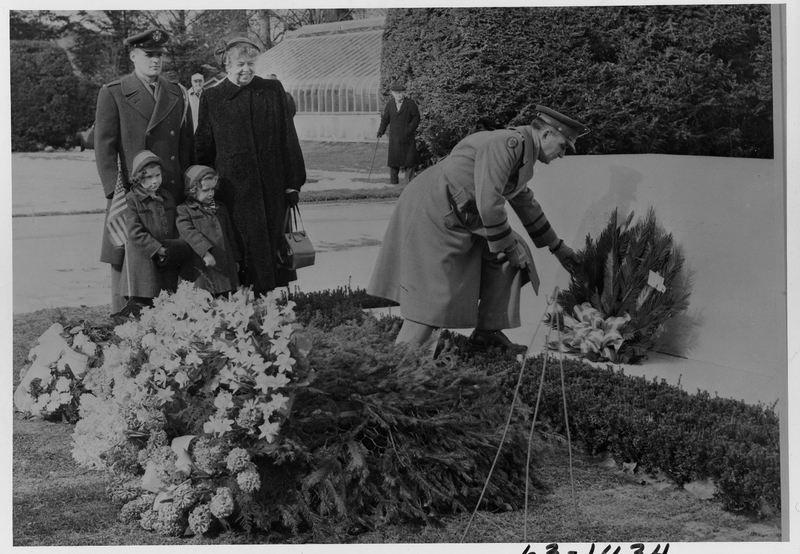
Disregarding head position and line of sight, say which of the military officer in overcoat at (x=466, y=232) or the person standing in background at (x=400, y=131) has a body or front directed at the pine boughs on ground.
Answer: the person standing in background

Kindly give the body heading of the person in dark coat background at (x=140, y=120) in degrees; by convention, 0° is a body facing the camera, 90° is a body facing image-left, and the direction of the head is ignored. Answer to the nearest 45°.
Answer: approximately 315°

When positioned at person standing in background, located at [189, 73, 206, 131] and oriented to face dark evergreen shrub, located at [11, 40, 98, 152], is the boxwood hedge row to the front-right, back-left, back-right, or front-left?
back-left

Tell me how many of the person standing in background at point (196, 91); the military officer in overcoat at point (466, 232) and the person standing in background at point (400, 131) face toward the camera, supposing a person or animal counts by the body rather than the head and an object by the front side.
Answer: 2

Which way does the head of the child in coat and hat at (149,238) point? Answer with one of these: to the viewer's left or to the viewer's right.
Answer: to the viewer's right

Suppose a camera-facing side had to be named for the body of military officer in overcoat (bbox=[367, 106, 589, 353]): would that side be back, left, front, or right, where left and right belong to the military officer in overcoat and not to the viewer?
right

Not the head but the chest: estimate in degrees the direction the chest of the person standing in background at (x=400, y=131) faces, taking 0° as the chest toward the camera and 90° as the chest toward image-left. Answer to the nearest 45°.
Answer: approximately 0°

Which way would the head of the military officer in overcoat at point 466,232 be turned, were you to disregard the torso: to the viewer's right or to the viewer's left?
to the viewer's right

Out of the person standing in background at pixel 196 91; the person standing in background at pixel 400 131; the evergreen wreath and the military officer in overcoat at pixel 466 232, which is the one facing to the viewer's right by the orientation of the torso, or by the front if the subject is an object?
the military officer in overcoat
